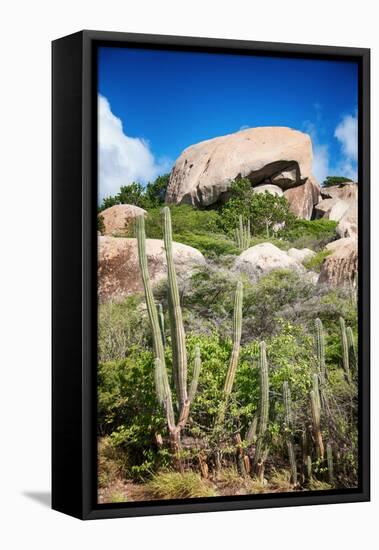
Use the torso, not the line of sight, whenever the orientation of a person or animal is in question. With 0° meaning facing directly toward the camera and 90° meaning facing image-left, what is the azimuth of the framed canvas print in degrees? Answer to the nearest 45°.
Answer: approximately 315°
